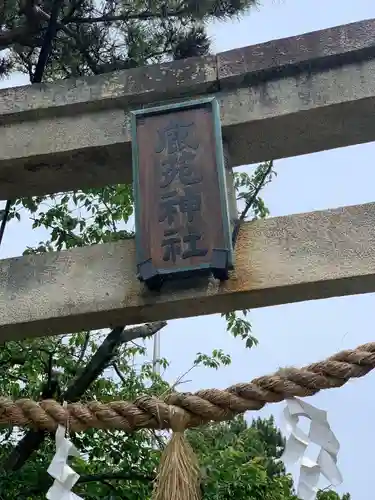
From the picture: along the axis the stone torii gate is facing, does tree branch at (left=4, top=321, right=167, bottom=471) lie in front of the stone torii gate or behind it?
behind

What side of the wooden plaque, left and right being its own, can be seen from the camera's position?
front

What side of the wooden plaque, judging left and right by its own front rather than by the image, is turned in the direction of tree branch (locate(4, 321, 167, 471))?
back

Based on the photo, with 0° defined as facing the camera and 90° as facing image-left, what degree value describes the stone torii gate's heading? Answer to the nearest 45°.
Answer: approximately 0°
